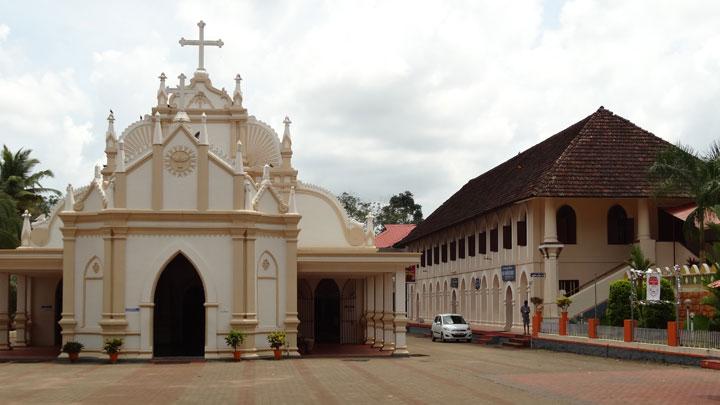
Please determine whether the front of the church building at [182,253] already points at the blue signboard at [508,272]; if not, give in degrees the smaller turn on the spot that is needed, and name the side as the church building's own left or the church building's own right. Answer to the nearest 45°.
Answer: approximately 135° to the church building's own left

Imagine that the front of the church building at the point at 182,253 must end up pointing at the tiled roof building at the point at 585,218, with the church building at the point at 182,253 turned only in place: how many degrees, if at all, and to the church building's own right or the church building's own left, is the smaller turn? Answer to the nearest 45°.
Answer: approximately 135° to the church building's own left

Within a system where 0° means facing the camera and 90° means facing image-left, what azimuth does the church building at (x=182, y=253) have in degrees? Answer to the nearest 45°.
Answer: approximately 0°

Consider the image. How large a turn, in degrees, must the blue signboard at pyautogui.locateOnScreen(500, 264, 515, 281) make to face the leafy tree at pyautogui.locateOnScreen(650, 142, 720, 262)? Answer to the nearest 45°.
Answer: approximately 90° to its left

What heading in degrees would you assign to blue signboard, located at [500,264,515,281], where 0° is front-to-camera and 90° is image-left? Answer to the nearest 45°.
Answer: approximately 45°

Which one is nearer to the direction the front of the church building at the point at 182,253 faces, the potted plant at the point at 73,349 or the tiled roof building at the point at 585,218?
the potted plant

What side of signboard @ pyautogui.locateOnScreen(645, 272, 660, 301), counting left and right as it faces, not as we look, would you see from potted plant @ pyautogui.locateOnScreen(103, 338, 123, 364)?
right

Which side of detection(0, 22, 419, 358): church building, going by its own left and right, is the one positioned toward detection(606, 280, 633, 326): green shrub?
left

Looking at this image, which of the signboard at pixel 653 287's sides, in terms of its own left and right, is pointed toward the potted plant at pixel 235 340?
right

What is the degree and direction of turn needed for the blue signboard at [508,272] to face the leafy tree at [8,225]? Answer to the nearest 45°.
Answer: approximately 45° to its right

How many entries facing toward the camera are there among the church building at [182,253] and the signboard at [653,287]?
2

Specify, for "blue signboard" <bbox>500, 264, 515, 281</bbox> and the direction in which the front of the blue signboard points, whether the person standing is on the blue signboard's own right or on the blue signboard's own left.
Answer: on the blue signboard's own left
